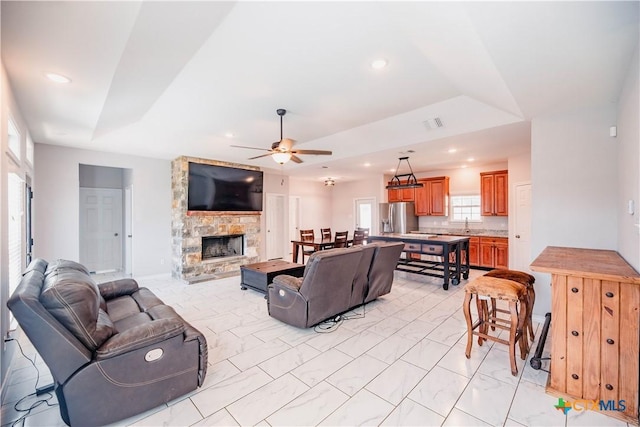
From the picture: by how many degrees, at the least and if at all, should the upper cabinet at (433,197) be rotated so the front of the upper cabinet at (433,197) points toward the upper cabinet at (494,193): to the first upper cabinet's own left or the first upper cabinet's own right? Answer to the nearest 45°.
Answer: approximately 45° to the first upper cabinet's own left

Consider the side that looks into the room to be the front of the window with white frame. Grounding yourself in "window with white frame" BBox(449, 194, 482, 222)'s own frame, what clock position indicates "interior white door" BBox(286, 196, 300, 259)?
The interior white door is roughly at 3 o'clock from the window with white frame.

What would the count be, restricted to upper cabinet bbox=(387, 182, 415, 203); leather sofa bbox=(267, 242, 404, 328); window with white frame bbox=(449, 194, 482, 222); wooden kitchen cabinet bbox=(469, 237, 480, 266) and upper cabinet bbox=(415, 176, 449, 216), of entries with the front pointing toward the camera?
4

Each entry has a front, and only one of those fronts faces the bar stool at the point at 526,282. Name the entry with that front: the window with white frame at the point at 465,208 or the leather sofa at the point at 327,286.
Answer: the window with white frame

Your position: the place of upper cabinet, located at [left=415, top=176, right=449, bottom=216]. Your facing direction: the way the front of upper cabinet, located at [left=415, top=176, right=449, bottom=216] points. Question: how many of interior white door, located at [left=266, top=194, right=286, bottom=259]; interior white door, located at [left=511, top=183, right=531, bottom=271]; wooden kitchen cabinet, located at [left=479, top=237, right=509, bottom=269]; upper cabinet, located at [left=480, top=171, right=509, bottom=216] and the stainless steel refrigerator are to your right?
2

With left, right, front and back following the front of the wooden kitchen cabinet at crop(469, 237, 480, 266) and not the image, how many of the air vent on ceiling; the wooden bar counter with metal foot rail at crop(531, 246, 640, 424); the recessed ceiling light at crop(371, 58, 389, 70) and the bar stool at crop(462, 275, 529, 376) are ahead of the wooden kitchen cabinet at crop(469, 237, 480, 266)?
4

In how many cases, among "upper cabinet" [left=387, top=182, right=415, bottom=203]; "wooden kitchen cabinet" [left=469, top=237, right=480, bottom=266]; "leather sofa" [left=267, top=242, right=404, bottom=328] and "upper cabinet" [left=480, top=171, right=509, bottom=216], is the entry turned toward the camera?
3

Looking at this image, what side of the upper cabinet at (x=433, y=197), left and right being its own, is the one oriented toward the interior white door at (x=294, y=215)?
right

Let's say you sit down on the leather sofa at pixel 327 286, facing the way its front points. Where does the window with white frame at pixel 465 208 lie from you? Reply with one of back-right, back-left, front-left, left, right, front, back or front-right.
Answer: right

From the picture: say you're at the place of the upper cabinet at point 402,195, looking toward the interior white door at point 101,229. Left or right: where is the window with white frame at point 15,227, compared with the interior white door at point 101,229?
left

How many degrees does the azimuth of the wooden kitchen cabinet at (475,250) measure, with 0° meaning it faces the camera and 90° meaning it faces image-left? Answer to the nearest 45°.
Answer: approximately 0°

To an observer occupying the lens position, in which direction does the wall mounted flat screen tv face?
facing the viewer and to the right of the viewer
